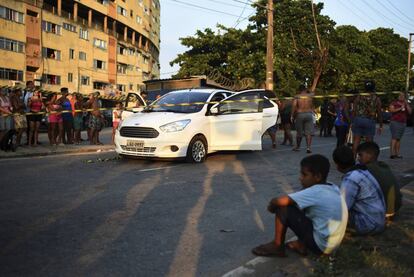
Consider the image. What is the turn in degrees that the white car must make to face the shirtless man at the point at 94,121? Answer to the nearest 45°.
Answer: approximately 90° to its right

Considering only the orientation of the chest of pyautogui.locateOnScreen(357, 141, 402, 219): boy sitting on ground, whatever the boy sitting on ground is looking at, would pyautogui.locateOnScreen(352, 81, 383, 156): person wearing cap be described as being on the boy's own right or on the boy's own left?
on the boy's own right

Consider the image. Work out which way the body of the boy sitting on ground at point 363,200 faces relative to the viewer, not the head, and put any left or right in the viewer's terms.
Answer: facing away from the viewer and to the left of the viewer

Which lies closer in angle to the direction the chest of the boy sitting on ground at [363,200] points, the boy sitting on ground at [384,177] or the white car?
the white car

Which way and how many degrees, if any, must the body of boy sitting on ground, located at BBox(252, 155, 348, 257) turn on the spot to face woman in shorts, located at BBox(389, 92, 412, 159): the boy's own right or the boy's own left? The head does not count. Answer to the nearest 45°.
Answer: approximately 90° to the boy's own right

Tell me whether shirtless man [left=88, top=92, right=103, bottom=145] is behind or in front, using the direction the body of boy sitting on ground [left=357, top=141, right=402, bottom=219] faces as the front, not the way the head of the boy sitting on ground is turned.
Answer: in front

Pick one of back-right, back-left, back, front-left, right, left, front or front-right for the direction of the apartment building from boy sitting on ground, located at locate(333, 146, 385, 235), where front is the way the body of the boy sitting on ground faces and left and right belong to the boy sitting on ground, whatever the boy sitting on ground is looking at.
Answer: front

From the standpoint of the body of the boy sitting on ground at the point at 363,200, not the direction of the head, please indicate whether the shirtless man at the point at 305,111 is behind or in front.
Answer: in front

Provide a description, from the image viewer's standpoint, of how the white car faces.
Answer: facing the viewer and to the left of the viewer

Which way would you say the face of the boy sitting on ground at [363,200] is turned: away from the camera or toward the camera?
away from the camera

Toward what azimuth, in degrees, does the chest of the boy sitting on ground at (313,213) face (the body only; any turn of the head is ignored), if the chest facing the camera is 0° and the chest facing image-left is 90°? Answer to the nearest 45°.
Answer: approximately 90°

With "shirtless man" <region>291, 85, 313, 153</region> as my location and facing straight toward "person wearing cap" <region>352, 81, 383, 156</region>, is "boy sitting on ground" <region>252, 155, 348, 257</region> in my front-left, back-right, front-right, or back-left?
front-right

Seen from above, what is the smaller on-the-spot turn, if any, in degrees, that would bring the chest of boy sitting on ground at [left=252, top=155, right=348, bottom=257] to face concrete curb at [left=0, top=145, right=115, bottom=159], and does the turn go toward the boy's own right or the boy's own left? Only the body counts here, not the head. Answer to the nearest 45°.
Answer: approximately 45° to the boy's own right

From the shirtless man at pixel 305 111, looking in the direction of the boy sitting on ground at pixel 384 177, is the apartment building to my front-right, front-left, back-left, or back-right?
back-right
